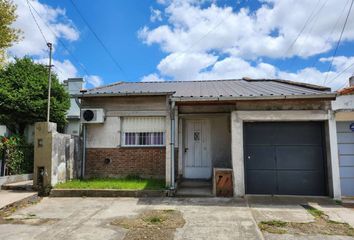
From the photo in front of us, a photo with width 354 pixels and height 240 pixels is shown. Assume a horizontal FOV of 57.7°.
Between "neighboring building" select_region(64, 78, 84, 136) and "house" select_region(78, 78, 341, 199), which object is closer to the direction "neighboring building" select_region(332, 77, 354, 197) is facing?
the house

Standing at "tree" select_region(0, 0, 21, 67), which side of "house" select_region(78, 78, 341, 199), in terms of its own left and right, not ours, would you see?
right

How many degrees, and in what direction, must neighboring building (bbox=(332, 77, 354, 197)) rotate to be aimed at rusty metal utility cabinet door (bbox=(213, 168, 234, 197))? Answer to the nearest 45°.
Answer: approximately 45° to its right

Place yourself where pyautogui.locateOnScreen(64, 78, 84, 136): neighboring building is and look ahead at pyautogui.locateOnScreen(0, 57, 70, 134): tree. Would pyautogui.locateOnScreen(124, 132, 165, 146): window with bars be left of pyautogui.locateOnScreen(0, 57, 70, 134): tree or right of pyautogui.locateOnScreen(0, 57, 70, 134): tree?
left

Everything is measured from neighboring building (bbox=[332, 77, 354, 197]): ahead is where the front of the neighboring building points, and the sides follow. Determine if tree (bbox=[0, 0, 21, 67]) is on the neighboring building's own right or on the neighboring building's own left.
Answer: on the neighboring building's own right

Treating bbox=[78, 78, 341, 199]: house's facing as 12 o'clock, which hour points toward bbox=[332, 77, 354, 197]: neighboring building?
The neighboring building is roughly at 9 o'clock from the house.

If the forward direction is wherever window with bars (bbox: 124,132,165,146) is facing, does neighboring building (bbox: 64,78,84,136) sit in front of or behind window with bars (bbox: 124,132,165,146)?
behind

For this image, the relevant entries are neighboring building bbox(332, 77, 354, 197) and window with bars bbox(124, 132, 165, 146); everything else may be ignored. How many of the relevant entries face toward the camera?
2

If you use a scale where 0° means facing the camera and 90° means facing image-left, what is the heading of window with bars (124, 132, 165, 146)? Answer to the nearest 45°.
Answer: approximately 0°

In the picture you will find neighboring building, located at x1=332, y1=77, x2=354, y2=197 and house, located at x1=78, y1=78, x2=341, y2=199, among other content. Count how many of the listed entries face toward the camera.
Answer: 2

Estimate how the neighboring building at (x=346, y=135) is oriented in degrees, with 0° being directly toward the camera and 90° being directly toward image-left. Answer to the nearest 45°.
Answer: approximately 0°

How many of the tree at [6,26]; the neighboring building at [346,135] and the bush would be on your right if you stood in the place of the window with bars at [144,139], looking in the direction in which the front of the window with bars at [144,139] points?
2

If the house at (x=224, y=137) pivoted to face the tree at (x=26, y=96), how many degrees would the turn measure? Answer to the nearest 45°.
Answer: approximately 135° to its right

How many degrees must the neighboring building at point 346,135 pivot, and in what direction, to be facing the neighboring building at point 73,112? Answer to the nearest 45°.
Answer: approximately 90° to its right
